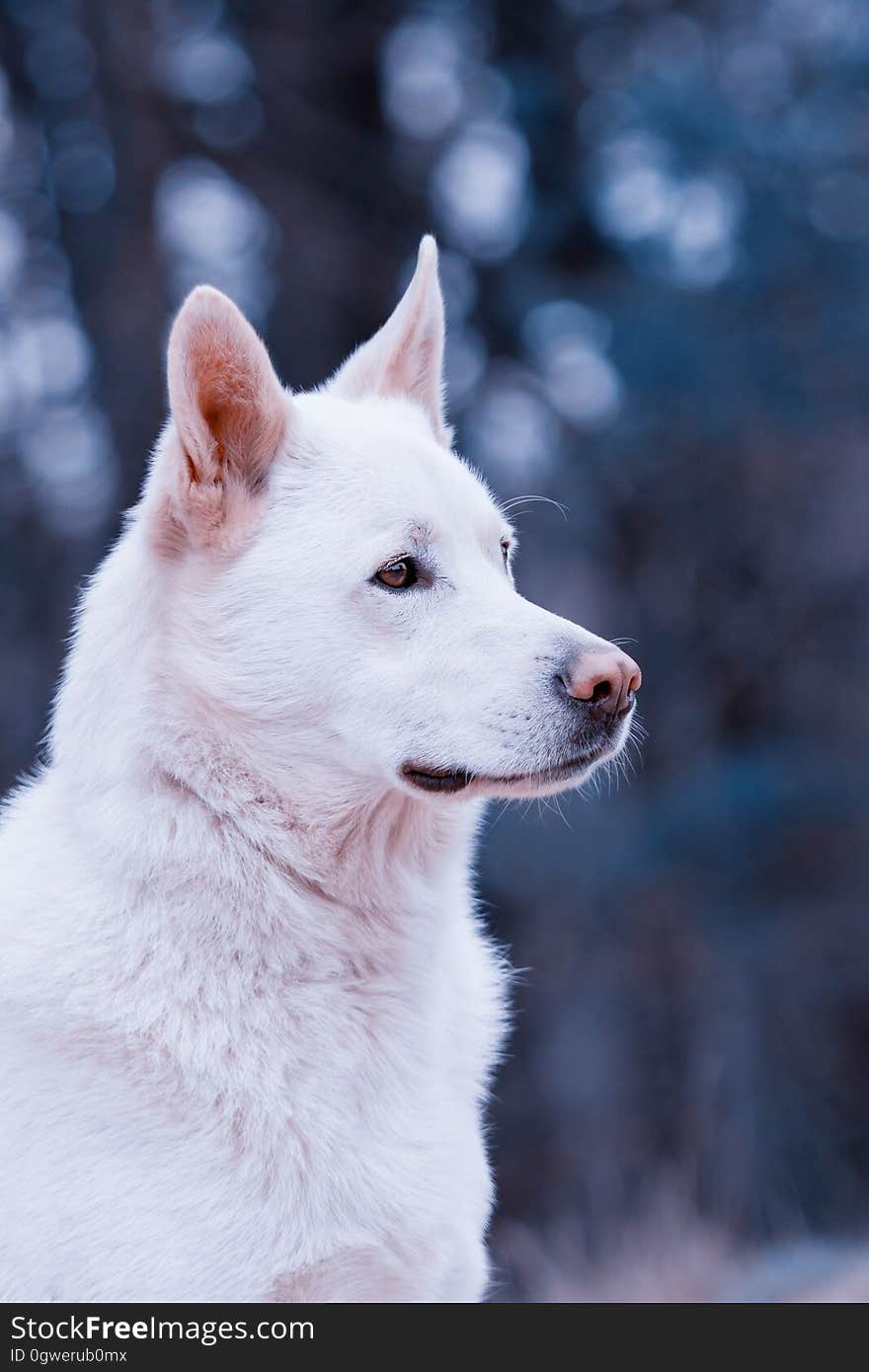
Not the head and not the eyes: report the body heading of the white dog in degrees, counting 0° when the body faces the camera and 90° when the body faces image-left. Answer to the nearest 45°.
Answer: approximately 315°
